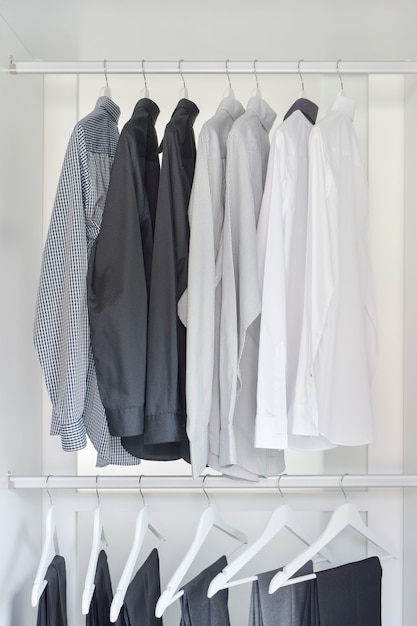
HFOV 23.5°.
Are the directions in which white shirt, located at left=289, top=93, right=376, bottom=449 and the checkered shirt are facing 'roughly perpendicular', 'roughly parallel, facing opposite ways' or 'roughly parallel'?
roughly parallel

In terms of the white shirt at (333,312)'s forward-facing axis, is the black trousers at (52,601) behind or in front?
in front
